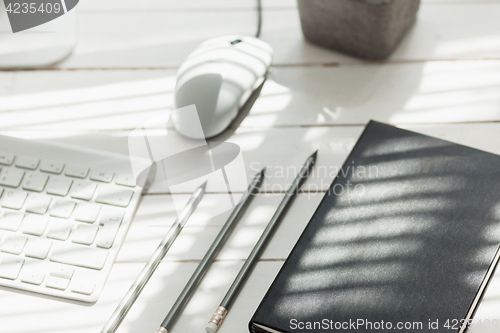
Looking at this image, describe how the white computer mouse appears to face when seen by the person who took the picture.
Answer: facing away from the viewer and to the right of the viewer

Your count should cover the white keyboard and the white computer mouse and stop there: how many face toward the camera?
1

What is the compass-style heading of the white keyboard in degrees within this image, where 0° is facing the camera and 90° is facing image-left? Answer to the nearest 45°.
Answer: approximately 0°
